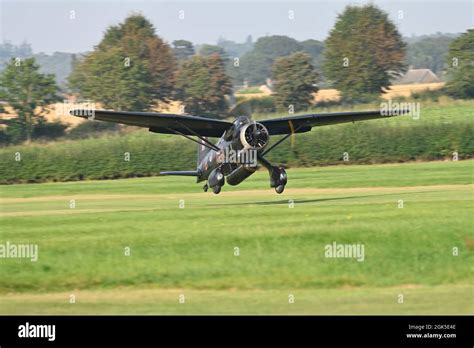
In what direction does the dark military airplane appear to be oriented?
toward the camera
